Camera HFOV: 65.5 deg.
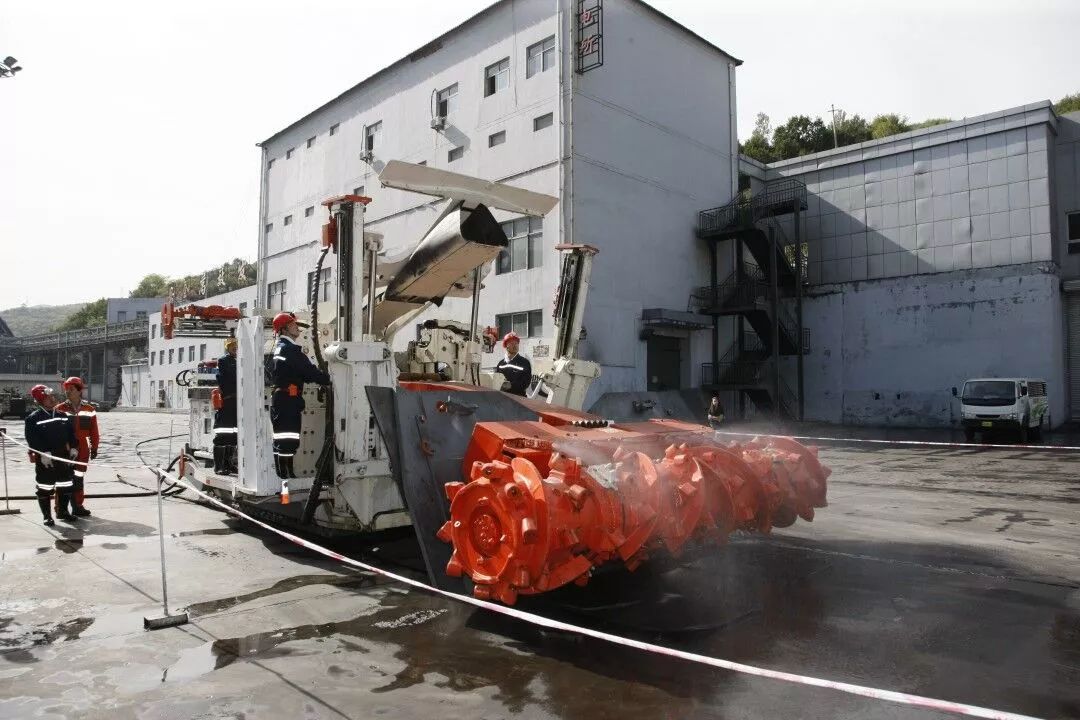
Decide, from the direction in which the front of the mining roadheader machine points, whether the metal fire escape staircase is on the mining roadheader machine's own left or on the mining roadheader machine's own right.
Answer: on the mining roadheader machine's own left

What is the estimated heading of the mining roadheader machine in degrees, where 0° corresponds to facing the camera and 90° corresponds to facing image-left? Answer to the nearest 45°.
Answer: approximately 315°

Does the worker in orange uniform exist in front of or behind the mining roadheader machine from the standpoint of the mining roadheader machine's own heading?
behind

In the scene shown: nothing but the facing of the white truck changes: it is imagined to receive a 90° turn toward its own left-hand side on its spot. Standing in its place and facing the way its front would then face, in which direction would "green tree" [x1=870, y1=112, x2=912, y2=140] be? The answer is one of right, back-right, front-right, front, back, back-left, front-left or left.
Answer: back-left

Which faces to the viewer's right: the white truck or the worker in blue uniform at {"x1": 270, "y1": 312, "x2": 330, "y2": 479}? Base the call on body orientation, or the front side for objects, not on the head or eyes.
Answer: the worker in blue uniform

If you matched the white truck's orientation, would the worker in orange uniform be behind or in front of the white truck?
in front

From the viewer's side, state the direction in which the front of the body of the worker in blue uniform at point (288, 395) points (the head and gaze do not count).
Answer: to the viewer's right

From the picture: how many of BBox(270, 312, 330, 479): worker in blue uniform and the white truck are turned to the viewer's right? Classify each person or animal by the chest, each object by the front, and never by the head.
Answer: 1

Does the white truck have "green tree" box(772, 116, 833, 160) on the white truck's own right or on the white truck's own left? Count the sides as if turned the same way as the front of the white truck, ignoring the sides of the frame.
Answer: on the white truck's own right

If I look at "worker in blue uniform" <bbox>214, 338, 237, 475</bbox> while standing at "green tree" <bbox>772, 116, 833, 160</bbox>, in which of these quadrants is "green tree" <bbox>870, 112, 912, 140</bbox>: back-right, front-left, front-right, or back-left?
back-left

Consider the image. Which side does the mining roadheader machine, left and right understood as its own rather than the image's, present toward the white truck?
left

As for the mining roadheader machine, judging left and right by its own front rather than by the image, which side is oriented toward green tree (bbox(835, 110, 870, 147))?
left

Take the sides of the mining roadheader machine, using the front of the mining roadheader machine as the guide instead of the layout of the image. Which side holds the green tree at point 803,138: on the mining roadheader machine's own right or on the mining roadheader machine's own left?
on the mining roadheader machine's own left

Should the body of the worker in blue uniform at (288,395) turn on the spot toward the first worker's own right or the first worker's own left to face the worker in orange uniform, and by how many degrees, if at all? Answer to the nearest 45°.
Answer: approximately 135° to the first worker's own left
